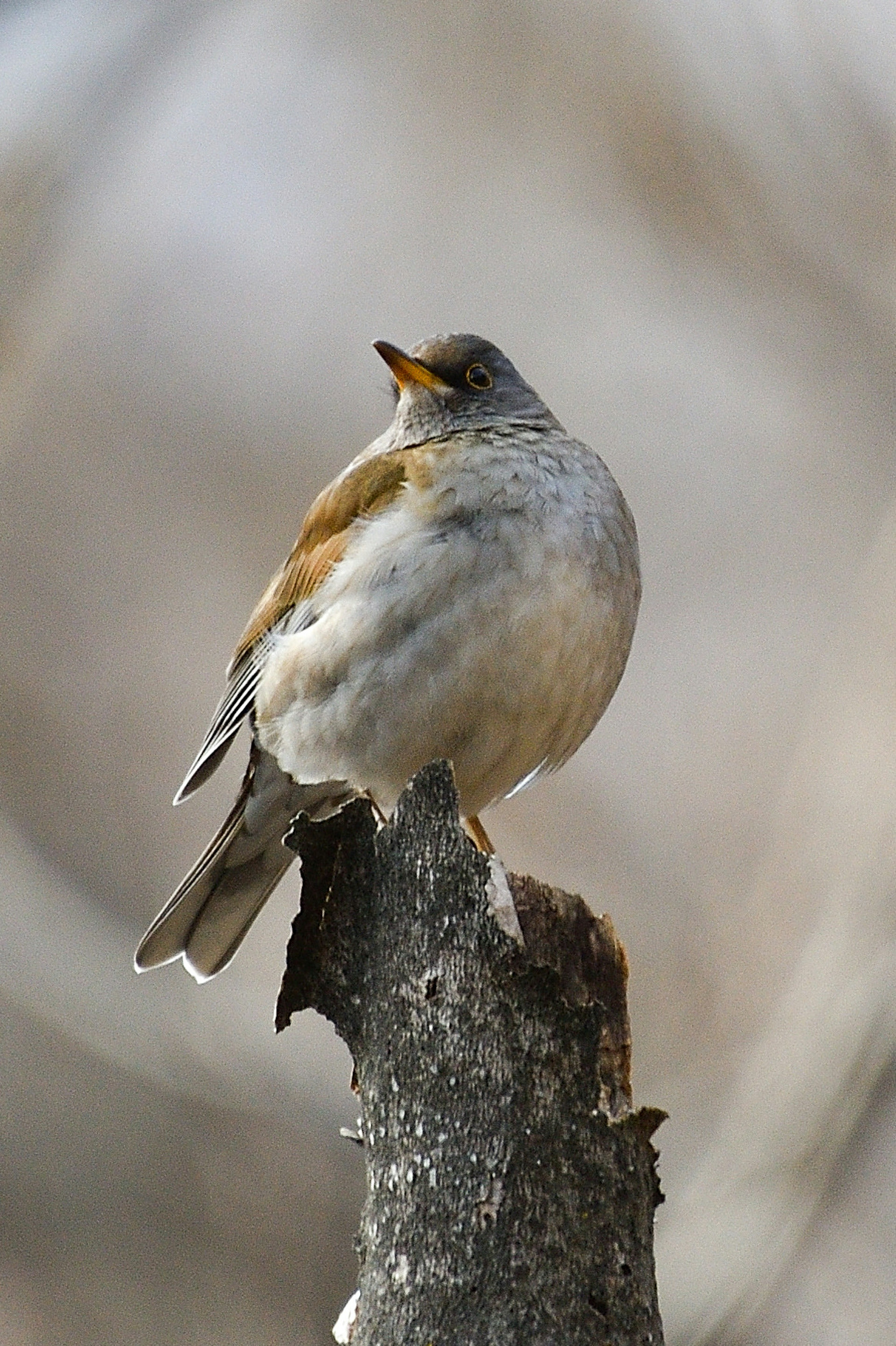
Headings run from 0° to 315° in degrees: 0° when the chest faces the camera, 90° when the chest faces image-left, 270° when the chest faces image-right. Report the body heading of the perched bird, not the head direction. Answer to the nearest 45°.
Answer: approximately 315°
